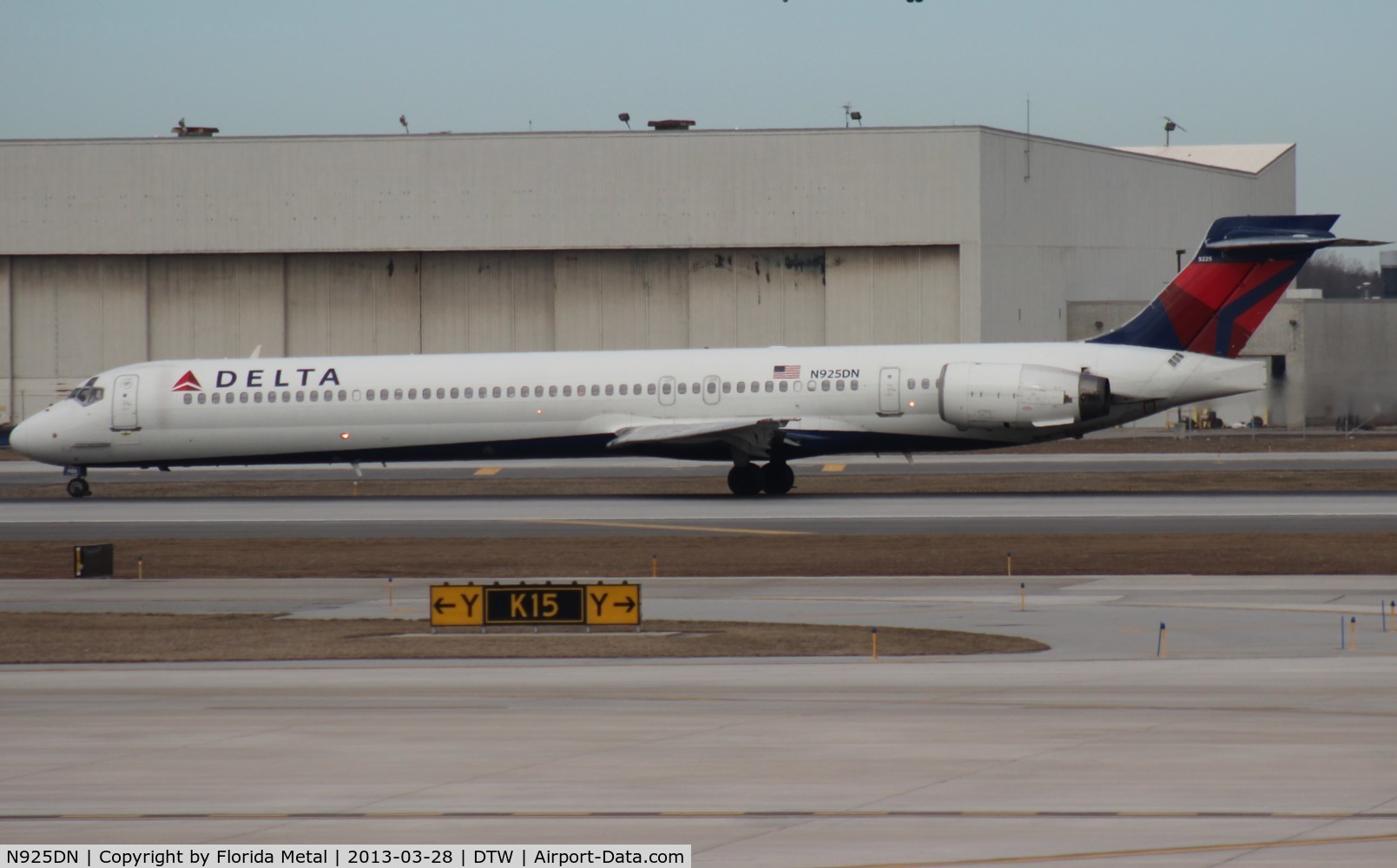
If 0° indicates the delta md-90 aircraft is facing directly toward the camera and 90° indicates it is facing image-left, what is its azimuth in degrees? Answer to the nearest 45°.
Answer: approximately 90°
